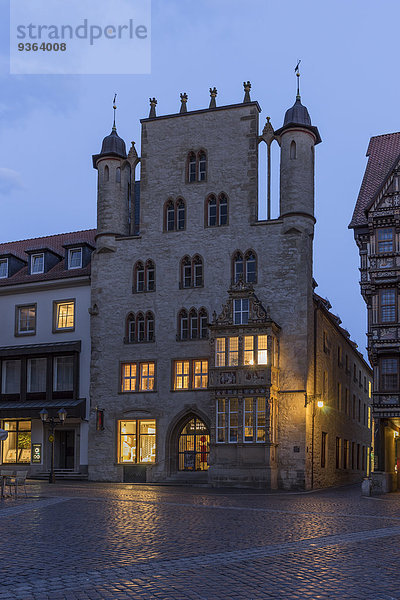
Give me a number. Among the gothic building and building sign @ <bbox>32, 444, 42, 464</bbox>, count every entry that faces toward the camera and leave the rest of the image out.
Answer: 2

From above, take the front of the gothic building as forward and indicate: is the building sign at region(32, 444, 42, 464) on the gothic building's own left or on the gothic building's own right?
on the gothic building's own right

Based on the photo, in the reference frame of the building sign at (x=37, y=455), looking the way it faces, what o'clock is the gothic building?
The gothic building is roughly at 10 o'clock from the building sign.

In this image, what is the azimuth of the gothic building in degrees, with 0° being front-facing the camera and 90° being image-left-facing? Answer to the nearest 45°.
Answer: approximately 0°
